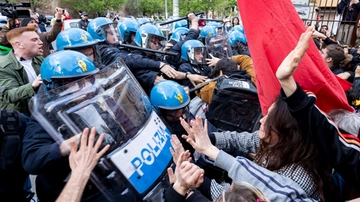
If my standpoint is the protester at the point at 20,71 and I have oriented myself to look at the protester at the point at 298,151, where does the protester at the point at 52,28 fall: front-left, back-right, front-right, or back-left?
back-left

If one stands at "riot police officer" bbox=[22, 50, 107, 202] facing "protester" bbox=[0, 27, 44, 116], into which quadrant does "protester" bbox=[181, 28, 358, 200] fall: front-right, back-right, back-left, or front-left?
back-right

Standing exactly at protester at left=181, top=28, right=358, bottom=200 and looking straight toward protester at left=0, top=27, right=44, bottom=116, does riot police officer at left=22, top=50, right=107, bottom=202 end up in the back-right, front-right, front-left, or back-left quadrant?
front-left

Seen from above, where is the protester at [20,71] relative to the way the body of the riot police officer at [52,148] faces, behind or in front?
behind

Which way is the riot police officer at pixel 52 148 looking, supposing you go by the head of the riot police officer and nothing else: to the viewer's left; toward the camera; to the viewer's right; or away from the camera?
to the viewer's right

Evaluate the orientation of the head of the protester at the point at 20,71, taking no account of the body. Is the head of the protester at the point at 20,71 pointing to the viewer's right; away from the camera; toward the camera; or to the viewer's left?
to the viewer's right

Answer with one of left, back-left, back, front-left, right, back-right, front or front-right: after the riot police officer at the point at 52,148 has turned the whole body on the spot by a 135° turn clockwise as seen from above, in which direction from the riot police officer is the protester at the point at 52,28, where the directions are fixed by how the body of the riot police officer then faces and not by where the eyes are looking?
right

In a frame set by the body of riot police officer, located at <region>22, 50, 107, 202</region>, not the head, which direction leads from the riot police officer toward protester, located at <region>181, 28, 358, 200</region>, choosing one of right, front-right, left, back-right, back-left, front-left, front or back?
front

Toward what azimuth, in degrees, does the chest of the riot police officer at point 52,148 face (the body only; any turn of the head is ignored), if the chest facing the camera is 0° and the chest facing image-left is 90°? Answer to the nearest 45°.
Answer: approximately 315°
